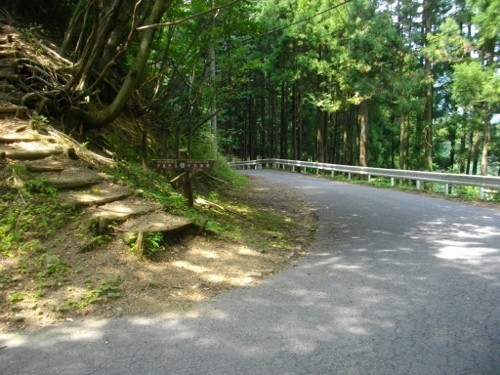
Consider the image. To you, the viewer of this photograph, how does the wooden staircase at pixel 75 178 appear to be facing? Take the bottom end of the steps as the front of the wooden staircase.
facing the viewer and to the right of the viewer

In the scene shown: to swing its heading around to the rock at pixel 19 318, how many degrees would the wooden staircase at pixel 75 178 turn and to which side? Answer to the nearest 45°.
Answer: approximately 45° to its right

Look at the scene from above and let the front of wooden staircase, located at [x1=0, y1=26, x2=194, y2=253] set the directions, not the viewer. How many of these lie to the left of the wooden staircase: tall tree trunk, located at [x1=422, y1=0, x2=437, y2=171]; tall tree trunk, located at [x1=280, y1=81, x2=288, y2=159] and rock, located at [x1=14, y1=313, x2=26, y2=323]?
2

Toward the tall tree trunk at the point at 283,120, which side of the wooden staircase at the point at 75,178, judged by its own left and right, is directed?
left

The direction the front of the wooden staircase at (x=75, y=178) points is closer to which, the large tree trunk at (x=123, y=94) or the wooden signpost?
the wooden signpost

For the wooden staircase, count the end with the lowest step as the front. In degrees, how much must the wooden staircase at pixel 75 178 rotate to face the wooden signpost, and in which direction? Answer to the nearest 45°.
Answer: approximately 45° to its left

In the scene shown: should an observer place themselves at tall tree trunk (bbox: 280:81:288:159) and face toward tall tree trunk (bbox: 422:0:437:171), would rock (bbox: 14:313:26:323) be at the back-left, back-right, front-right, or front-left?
front-right

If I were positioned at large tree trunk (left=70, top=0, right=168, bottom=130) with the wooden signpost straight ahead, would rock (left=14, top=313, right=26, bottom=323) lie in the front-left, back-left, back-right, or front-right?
front-right

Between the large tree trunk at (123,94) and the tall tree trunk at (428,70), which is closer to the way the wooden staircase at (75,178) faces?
the tall tree trunk

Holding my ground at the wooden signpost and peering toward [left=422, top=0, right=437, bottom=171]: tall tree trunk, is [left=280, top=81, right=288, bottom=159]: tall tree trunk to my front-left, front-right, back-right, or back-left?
front-left

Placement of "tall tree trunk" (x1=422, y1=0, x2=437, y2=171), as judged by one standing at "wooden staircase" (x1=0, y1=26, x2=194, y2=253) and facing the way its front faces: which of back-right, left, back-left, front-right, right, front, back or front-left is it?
left
